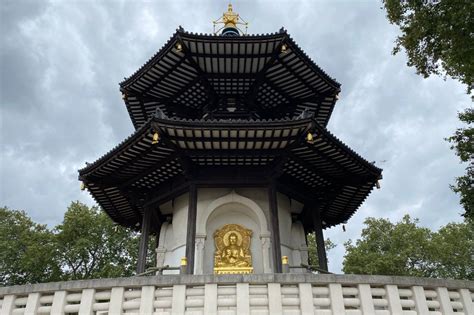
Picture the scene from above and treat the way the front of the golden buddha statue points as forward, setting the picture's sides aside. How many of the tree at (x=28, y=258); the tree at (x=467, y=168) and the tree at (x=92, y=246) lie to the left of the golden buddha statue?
1

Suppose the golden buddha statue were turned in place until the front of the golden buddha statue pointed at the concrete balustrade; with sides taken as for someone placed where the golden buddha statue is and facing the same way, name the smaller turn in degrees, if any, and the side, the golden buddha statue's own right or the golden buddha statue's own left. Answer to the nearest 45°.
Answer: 0° — it already faces it

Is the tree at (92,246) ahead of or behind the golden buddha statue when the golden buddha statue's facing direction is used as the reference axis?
behind

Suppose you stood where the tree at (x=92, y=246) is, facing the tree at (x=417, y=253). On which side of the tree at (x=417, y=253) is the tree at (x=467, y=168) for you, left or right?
right

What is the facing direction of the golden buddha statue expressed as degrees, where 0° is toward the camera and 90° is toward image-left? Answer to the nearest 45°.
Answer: approximately 0°

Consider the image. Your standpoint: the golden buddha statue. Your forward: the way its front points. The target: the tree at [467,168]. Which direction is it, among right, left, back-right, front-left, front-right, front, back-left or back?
left

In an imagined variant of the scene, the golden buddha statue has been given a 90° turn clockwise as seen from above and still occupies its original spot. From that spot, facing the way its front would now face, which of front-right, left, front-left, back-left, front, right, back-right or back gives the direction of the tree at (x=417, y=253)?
back-right

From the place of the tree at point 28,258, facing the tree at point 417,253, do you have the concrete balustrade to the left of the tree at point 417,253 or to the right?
right

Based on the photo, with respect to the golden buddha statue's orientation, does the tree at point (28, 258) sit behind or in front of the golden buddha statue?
behind

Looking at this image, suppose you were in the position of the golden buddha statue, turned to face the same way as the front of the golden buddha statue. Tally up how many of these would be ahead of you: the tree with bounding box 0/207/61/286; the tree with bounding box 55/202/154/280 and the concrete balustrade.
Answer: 1

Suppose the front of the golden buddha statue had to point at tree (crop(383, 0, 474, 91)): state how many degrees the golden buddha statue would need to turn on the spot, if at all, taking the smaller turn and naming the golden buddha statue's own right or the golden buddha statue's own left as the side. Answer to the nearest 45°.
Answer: approximately 45° to the golden buddha statue's own left
